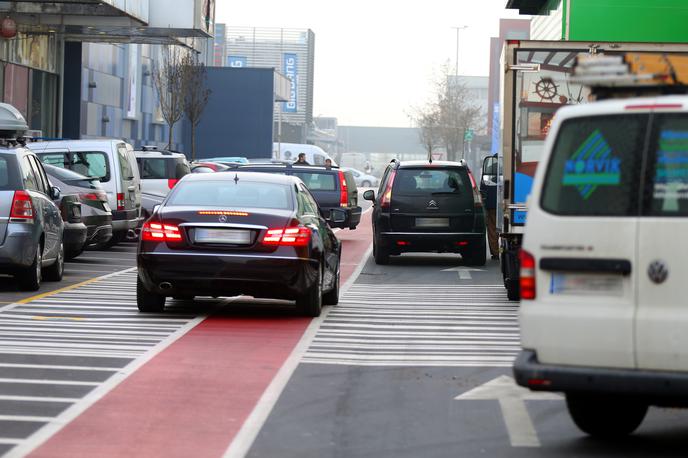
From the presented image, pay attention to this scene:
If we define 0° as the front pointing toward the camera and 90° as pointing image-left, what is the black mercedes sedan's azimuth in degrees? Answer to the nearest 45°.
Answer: approximately 180°

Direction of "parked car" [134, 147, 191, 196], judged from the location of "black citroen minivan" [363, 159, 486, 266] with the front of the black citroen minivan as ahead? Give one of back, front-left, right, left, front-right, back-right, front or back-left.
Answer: front-left

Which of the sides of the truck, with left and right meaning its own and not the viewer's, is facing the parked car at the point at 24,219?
left

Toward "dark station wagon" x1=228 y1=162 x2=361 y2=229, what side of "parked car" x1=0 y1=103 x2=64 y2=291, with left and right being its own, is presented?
front

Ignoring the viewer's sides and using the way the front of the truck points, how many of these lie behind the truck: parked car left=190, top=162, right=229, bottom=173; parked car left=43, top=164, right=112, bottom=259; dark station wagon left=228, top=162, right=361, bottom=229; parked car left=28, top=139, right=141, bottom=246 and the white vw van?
1

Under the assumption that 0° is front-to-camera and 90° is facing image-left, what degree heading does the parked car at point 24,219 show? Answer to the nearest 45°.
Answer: approximately 225°

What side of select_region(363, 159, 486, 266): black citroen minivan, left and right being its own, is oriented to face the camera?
back

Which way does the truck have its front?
away from the camera

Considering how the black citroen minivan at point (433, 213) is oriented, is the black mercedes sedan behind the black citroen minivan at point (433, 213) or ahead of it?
behind

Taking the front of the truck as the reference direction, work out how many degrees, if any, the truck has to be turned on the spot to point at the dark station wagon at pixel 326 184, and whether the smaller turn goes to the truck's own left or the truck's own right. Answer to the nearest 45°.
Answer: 0° — it already faces it
